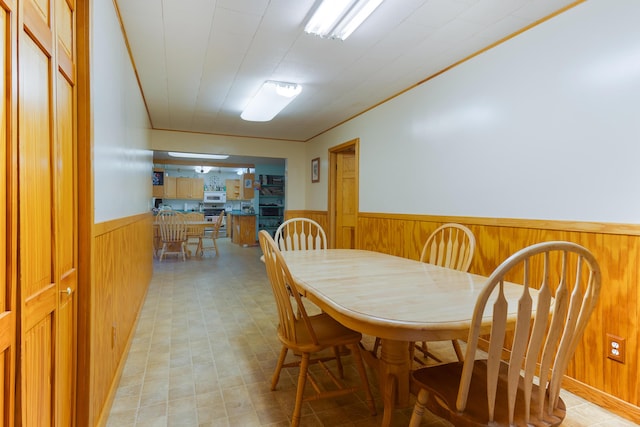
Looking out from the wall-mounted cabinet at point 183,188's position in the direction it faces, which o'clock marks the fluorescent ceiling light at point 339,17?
The fluorescent ceiling light is roughly at 12 o'clock from the wall-mounted cabinet.

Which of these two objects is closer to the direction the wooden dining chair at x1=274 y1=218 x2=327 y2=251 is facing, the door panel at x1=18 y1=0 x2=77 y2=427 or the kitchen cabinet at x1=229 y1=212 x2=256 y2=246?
the door panel

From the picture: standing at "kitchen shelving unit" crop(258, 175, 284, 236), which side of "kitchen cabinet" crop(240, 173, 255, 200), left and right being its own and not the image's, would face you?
left

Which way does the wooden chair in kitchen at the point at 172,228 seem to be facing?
away from the camera

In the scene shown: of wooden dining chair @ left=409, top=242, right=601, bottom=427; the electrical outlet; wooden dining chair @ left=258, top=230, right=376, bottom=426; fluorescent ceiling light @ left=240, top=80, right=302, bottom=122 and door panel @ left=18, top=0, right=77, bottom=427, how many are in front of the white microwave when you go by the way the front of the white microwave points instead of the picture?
5

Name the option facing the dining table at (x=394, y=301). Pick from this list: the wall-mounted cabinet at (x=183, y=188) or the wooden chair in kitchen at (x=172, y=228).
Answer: the wall-mounted cabinet

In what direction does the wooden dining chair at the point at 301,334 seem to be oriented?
to the viewer's right

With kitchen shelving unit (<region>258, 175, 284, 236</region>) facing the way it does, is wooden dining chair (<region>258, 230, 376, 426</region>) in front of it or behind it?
in front

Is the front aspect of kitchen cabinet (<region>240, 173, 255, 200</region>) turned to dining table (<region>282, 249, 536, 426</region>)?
yes

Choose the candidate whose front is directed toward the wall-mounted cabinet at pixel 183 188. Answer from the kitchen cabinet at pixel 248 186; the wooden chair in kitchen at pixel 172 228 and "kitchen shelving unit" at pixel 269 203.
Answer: the wooden chair in kitchen

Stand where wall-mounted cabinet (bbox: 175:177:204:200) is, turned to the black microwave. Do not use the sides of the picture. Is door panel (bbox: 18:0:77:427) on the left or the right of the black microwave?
right

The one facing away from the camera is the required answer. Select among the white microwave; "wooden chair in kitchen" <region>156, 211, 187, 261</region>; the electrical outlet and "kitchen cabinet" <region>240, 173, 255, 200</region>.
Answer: the wooden chair in kitchen

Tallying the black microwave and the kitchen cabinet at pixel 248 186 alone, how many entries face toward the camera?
2

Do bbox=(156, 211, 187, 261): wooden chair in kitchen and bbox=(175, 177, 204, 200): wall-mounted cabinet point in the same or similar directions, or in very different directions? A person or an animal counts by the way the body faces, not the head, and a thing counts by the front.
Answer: very different directions

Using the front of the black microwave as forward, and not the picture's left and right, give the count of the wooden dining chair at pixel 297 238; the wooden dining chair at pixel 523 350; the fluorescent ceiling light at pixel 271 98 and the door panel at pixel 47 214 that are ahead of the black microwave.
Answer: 4
